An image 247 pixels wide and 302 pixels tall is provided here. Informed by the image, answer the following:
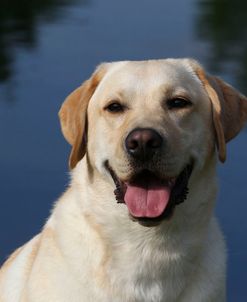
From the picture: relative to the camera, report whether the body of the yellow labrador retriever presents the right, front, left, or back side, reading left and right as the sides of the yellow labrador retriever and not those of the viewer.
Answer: front
